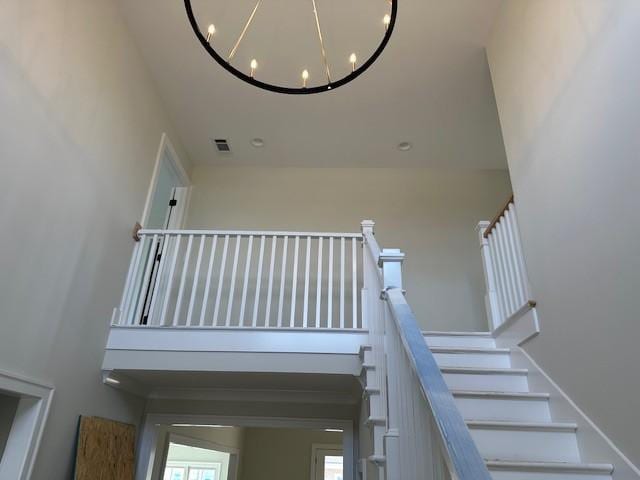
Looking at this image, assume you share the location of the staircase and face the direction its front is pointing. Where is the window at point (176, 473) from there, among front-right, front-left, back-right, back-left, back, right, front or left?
back-right

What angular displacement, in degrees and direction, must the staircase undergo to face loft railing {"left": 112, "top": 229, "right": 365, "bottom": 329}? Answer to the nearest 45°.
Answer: approximately 135° to its right

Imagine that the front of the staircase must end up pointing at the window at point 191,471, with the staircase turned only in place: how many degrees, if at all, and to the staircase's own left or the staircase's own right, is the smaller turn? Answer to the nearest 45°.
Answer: approximately 135° to the staircase's own right

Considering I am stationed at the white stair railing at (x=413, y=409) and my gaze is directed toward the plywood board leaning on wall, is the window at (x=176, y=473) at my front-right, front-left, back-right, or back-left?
front-right

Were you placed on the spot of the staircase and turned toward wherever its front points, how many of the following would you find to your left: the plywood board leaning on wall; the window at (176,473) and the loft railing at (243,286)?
0

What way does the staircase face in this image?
toward the camera

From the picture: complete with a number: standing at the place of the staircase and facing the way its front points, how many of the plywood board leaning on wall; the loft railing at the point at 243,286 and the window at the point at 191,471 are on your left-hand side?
0

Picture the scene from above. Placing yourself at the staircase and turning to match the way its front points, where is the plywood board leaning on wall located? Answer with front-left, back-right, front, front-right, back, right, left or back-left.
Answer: right
